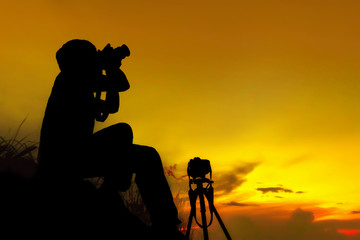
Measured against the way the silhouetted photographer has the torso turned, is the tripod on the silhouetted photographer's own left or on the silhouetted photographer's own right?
on the silhouetted photographer's own left

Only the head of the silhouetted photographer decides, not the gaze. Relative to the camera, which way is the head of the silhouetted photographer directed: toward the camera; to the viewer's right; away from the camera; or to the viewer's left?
to the viewer's right

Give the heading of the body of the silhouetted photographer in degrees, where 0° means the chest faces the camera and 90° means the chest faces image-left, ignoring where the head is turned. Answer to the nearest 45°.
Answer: approximately 270°

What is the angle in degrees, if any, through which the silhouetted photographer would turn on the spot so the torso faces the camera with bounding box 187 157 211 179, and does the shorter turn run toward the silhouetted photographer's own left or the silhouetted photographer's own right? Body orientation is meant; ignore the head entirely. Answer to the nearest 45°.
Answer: approximately 45° to the silhouetted photographer's own left
